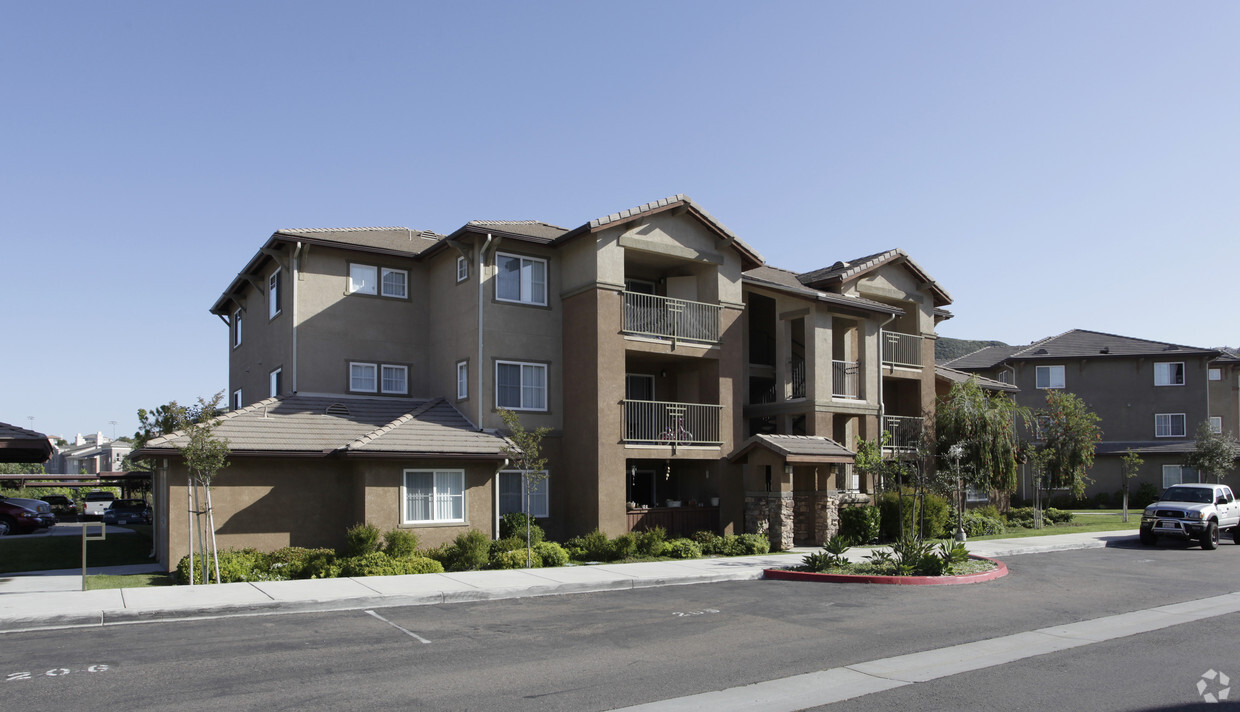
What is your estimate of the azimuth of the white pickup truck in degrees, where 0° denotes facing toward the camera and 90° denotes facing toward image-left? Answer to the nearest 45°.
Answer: approximately 45°

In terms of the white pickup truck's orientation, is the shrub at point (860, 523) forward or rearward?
forward

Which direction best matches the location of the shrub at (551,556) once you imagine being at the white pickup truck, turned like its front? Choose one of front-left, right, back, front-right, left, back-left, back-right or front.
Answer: front

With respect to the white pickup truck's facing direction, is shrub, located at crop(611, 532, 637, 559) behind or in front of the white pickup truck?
in front

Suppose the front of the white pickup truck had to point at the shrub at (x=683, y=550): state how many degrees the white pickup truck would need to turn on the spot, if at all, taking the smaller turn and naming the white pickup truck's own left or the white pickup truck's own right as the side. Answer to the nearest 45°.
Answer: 0° — it already faces it

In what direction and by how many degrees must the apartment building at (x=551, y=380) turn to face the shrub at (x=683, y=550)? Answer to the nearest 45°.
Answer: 0° — it already faces it

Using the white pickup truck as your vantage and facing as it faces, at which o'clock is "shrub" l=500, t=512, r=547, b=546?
The shrub is roughly at 12 o'clock from the white pickup truck.

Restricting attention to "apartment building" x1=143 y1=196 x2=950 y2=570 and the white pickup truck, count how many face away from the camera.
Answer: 0

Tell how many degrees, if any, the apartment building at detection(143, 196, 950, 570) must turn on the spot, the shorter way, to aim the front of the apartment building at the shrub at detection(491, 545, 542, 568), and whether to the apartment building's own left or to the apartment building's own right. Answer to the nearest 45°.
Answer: approximately 45° to the apartment building's own right

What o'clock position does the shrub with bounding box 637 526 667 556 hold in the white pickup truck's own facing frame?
The shrub is roughly at 12 o'clock from the white pickup truck.

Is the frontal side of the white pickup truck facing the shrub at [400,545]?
yes

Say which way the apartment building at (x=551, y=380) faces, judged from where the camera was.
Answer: facing the viewer and to the right of the viewer

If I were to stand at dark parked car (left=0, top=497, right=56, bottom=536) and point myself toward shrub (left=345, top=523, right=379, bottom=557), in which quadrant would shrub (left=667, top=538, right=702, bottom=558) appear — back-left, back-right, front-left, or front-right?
front-left
